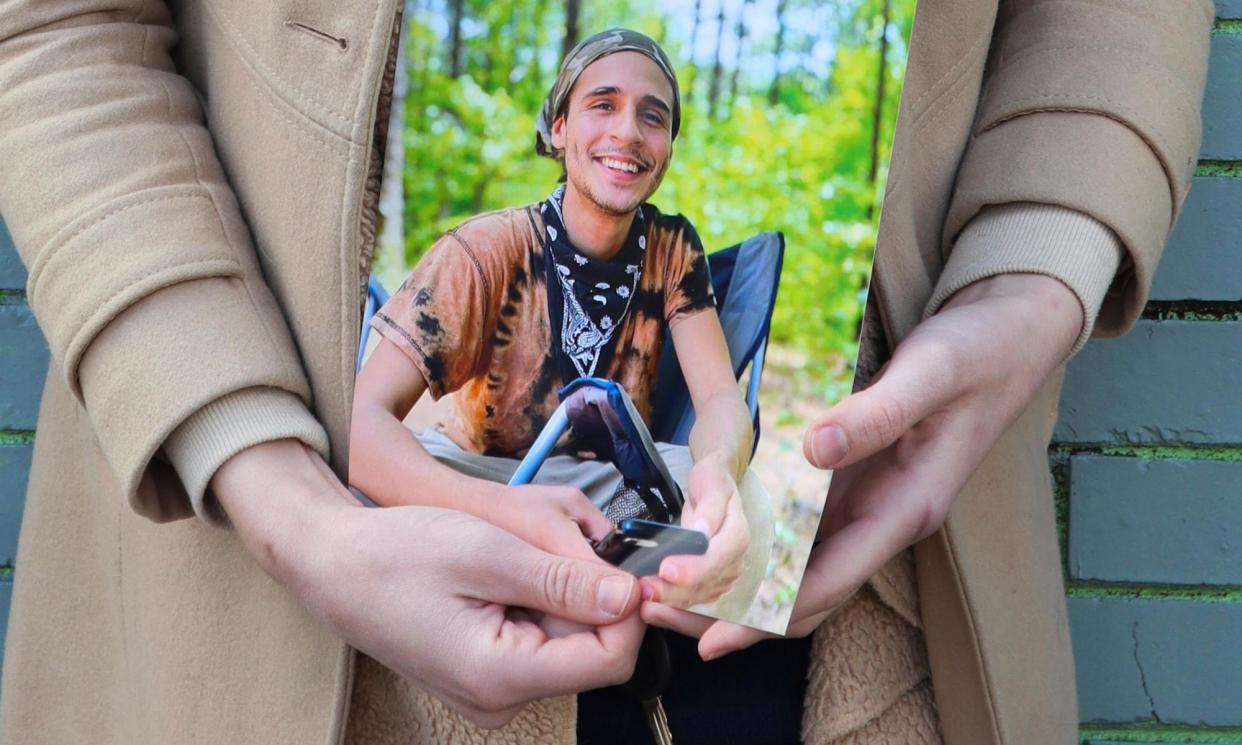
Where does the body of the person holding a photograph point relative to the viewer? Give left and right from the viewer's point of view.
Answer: facing the viewer
